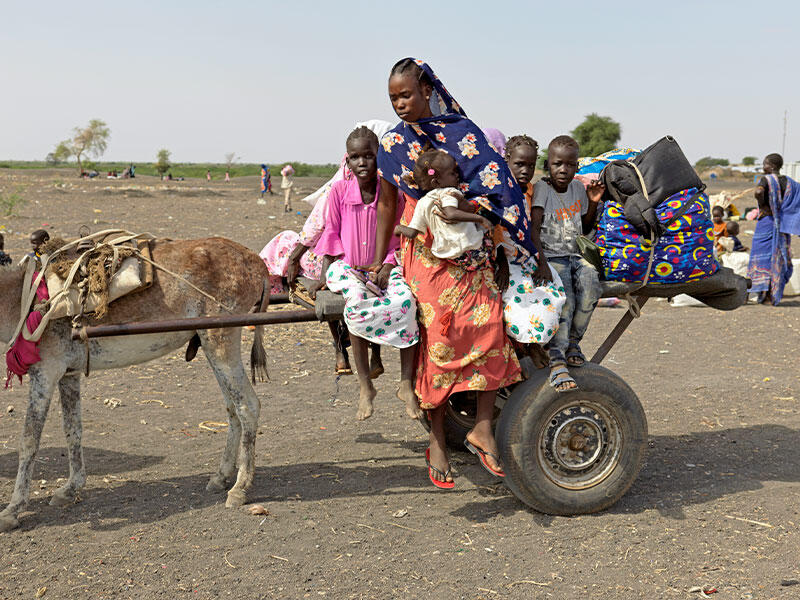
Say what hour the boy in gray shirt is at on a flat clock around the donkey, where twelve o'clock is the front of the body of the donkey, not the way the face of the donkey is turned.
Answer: The boy in gray shirt is roughly at 7 o'clock from the donkey.

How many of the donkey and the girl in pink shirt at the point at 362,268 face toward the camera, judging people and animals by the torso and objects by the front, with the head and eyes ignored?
1

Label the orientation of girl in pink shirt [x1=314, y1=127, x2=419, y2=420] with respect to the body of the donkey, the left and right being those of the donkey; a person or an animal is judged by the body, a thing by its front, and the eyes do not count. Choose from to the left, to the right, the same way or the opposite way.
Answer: to the left

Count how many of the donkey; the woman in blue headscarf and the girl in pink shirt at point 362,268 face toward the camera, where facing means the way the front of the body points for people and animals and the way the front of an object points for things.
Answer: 2

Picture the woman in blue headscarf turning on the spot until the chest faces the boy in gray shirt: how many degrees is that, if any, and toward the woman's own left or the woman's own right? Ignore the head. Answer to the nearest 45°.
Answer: approximately 135° to the woman's own left

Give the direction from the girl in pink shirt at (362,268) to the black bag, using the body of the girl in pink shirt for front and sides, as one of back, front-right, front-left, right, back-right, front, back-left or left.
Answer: left

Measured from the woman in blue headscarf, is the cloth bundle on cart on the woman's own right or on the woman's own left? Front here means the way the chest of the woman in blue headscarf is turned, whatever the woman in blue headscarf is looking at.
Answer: on the woman's own left

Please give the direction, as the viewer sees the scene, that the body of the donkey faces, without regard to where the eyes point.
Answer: to the viewer's left

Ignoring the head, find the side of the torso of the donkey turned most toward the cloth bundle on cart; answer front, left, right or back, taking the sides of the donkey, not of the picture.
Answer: back

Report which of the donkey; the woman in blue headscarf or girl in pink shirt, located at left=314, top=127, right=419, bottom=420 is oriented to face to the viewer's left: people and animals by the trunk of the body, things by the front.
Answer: the donkey

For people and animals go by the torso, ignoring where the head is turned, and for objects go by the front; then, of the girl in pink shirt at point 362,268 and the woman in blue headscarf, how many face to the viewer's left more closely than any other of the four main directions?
0

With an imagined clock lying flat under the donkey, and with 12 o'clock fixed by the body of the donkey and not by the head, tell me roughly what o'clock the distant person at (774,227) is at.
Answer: The distant person is roughly at 5 o'clock from the donkey.

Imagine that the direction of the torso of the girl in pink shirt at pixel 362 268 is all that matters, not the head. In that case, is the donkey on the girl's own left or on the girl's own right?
on the girl's own right

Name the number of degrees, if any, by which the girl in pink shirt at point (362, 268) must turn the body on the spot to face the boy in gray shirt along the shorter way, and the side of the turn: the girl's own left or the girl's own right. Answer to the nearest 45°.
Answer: approximately 90° to the girl's own left

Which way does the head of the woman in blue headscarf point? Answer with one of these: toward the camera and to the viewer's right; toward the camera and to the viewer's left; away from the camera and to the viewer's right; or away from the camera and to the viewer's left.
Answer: toward the camera and to the viewer's left
